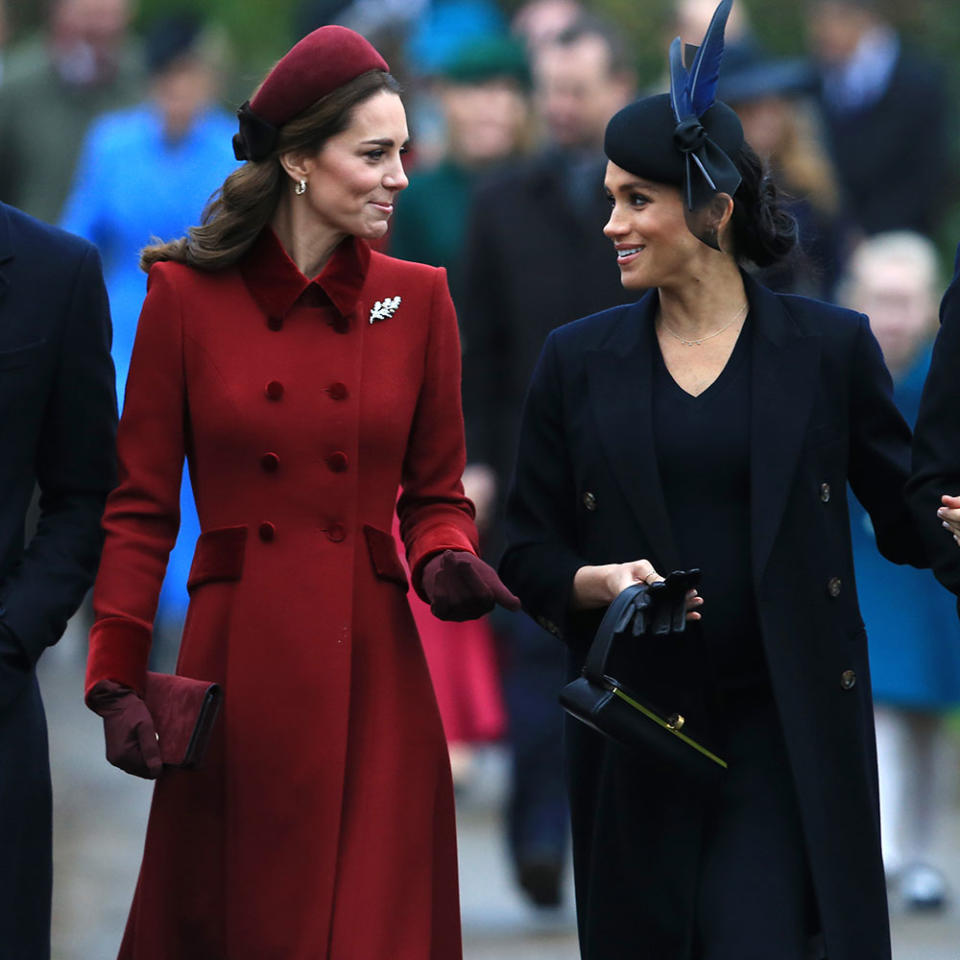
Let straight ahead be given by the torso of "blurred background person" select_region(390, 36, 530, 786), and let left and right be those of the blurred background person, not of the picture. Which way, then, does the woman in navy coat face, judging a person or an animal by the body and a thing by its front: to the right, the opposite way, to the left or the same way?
the same way

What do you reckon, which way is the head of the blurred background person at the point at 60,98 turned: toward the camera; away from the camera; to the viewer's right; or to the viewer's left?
toward the camera

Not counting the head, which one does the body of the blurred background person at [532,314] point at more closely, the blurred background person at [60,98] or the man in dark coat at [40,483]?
the man in dark coat

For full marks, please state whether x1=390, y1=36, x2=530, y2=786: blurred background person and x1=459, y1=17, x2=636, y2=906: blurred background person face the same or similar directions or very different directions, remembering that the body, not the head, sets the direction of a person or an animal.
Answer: same or similar directions

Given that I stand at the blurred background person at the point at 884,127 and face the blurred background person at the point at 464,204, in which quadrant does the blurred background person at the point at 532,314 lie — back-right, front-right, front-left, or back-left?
front-left

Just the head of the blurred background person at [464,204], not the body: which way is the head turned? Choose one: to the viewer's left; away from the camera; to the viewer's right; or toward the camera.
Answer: toward the camera

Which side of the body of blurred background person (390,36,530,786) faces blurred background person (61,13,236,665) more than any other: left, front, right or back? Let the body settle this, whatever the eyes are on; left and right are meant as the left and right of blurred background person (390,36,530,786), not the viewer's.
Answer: right

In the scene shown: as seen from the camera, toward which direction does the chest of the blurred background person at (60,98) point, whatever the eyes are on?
toward the camera

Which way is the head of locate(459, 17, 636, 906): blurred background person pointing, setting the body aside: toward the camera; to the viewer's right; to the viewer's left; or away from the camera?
toward the camera

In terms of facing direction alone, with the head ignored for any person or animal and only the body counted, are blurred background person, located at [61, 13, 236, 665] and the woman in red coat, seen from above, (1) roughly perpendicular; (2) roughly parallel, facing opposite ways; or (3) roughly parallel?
roughly parallel

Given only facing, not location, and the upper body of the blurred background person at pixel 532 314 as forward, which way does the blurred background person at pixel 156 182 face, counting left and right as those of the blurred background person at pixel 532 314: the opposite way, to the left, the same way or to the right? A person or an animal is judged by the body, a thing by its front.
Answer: the same way

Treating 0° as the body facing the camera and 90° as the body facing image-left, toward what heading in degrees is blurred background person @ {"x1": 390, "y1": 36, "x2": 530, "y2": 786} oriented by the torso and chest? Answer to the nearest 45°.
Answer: approximately 0°

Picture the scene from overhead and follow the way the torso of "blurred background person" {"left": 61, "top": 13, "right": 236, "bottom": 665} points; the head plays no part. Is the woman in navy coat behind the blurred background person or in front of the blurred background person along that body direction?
in front

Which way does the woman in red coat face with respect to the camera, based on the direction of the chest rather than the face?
toward the camera

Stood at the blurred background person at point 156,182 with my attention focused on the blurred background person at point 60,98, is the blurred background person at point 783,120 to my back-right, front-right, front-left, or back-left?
back-right
